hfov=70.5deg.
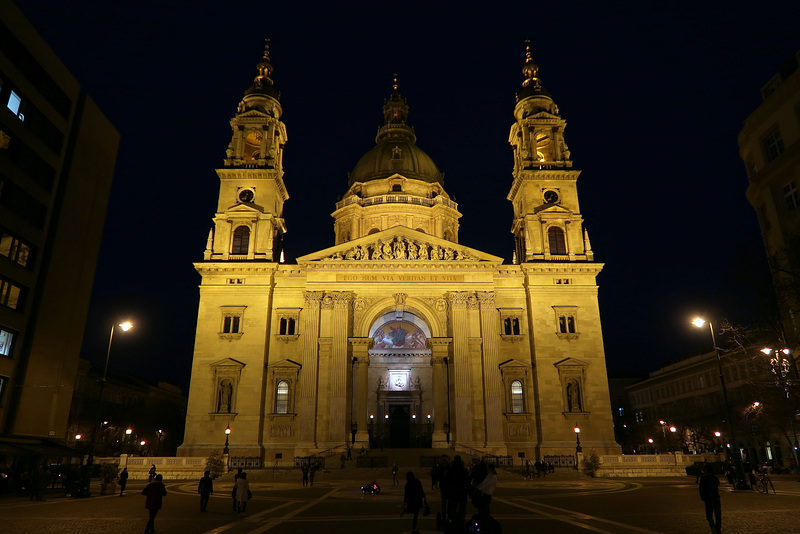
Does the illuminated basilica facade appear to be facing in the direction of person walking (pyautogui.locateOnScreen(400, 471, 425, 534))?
yes

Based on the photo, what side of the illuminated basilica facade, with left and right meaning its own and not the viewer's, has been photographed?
front

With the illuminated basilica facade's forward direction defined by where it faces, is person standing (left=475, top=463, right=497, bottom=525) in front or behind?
in front

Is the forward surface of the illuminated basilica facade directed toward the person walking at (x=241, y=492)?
yes

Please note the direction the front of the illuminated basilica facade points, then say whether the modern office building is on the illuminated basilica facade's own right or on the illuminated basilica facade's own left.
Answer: on the illuminated basilica facade's own right

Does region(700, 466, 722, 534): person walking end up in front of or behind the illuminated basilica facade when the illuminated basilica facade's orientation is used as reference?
in front

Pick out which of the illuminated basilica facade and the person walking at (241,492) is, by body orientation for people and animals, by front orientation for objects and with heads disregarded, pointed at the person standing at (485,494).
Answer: the illuminated basilica facade

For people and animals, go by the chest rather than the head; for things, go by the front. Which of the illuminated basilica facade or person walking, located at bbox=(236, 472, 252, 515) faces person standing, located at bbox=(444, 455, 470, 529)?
the illuminated basilica facade
